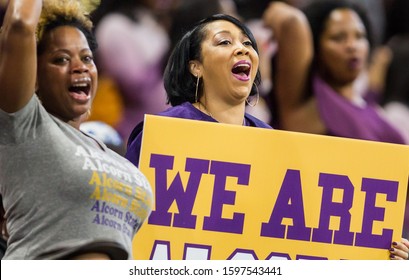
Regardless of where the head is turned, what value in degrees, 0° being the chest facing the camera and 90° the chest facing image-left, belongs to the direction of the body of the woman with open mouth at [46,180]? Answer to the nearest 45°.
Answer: approximately 315°

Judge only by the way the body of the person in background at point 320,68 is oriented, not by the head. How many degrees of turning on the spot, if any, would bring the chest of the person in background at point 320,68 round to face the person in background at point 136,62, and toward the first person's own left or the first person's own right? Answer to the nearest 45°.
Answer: approximately 135° to the first person's own right

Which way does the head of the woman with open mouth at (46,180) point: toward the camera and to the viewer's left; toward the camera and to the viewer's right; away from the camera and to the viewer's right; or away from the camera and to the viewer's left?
toward the camera and to the viewer's right

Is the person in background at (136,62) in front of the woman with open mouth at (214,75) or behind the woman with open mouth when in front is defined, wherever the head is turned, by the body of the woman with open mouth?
behind
